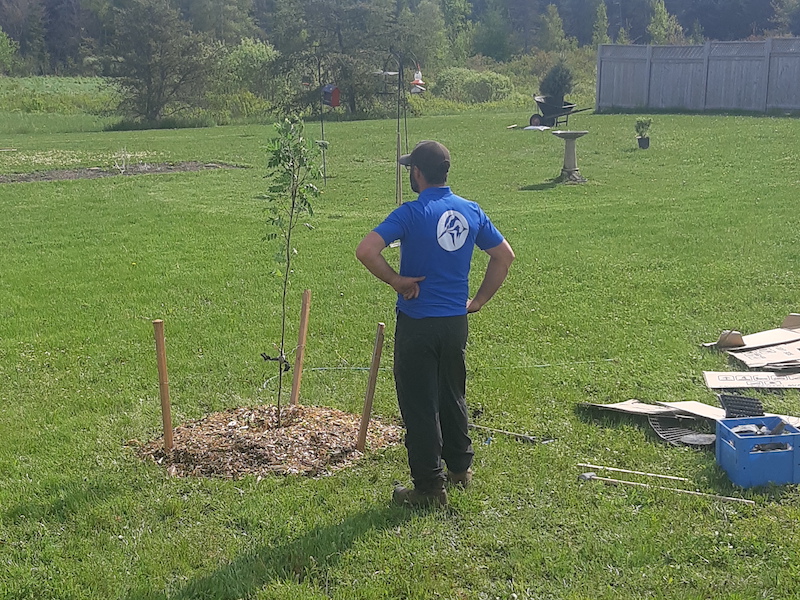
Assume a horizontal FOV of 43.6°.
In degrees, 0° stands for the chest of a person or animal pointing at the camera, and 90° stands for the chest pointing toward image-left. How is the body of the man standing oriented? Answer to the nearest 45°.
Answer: approximately 135°

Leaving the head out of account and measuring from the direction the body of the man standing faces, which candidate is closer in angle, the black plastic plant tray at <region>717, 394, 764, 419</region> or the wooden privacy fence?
the wooden privacy fence

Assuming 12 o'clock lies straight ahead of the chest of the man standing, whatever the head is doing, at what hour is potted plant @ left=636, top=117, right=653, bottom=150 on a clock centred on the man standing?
The potted plant is roughly at 2 o'clock from the man standing.

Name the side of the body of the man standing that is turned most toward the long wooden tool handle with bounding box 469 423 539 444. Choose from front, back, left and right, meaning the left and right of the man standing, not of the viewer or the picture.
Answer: right

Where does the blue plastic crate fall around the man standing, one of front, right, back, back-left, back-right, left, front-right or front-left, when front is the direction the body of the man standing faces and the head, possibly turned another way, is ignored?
back-right

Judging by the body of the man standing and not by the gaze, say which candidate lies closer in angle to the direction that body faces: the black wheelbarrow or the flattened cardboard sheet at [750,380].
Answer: the black wheelbarrow

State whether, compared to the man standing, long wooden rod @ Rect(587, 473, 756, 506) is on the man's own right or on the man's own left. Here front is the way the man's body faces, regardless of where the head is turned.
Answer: on the man's own right

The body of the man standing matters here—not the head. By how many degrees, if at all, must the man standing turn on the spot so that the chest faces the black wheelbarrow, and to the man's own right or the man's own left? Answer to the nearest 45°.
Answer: approximately 45° to the man's own right

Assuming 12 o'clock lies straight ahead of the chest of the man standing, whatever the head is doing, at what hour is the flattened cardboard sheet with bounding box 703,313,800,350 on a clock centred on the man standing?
The flattened cardboard sheet is roughly at 3 o'clock from the man standing.

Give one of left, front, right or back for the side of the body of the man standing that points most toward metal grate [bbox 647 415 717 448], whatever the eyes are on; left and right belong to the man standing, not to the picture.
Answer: right

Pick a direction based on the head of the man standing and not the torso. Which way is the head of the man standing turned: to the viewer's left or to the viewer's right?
to the viewer's left
